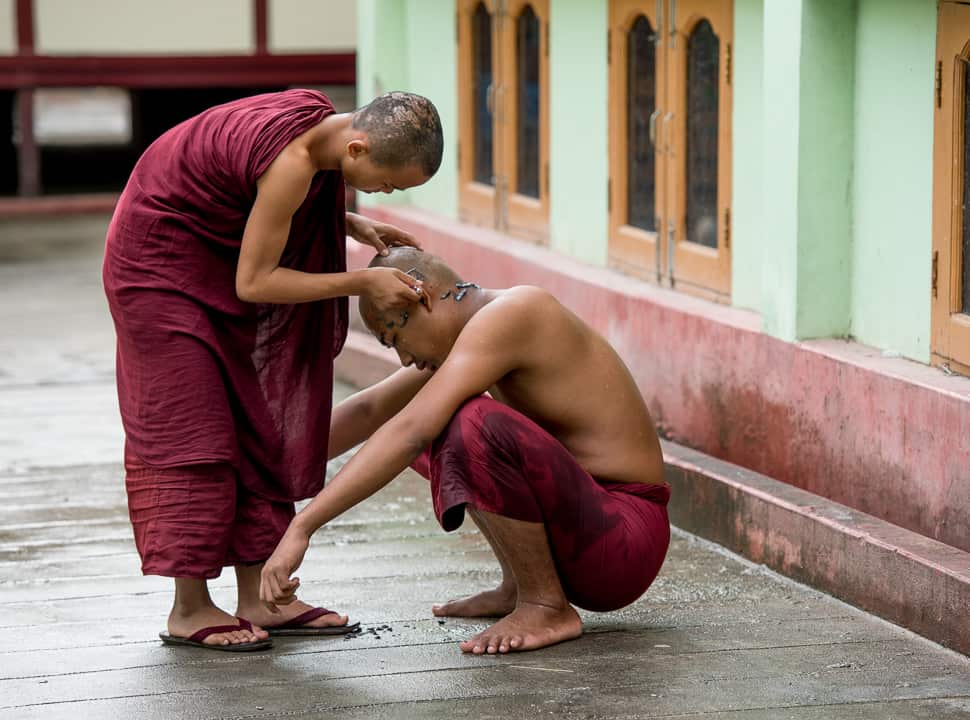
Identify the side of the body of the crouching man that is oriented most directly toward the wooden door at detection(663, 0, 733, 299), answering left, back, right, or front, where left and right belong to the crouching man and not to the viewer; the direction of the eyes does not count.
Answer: right

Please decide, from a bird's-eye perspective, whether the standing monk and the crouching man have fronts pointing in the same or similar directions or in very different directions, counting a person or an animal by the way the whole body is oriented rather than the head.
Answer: very different directions

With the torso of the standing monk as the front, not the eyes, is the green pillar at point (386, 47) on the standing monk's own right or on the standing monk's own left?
on the standing monk's own left

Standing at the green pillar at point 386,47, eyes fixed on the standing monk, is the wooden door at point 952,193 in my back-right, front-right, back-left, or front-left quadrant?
front-left

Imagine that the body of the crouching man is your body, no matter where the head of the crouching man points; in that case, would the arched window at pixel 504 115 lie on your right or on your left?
on your right

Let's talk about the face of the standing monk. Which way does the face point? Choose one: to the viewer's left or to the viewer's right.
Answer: to the viewer's right

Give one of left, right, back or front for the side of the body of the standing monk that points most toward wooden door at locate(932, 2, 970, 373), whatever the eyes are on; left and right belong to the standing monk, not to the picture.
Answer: front

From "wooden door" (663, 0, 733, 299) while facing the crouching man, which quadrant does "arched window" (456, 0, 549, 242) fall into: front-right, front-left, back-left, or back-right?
back-right

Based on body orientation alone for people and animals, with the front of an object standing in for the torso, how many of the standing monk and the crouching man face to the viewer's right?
1

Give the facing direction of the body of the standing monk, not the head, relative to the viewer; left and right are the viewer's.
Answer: facing to the right of the viewer

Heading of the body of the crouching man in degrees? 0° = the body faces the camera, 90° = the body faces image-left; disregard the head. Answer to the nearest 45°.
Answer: approximately 90°

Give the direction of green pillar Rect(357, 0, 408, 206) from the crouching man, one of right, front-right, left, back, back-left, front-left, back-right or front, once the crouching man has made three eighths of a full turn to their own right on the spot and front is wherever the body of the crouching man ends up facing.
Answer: front-left
